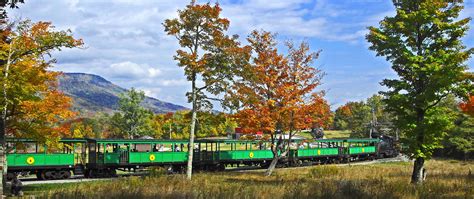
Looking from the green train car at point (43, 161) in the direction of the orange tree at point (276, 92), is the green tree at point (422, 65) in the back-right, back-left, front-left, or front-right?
front-right

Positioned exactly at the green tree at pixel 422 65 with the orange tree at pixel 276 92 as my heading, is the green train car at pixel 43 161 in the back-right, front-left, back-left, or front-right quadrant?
front-left

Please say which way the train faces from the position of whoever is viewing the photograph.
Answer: facing away from the viewer and to the right of the viewer
